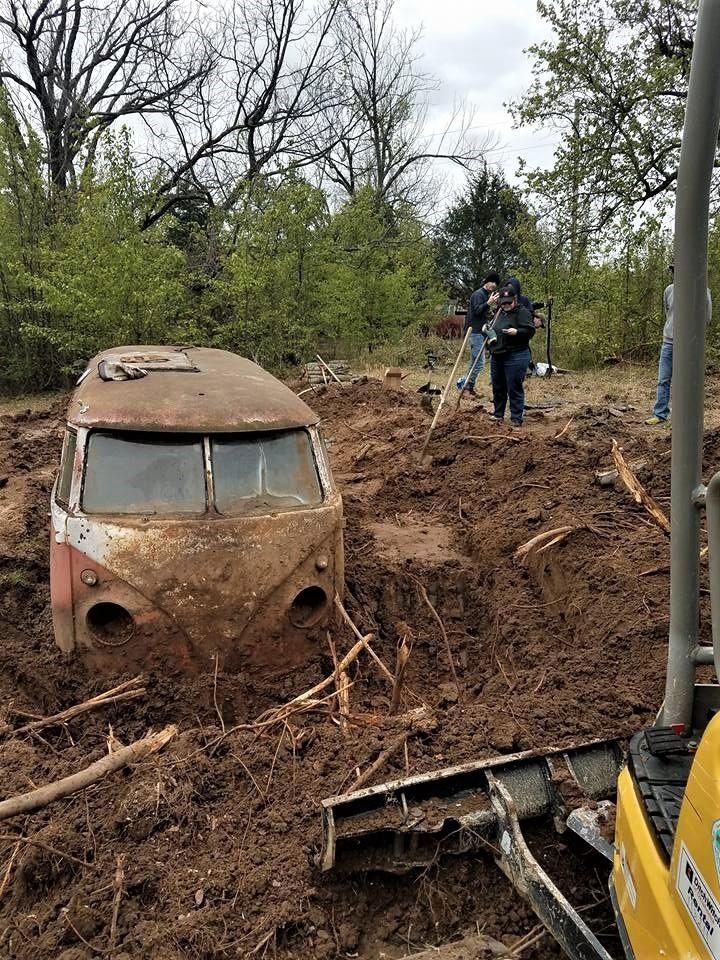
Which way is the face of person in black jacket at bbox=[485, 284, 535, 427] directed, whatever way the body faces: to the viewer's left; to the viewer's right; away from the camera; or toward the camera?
toward the camera

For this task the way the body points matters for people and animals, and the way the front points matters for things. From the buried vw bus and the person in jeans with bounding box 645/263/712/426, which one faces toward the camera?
the buried vw bus

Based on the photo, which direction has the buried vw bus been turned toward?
toward the camera

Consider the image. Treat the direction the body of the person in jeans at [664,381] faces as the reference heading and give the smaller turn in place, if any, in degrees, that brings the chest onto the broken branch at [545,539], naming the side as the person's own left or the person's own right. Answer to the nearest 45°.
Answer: approximately 90° to the person's own left

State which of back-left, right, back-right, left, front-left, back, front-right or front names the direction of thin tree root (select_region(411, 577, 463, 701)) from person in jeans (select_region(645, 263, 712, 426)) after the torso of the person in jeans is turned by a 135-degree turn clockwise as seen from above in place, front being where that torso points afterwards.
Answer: back-right

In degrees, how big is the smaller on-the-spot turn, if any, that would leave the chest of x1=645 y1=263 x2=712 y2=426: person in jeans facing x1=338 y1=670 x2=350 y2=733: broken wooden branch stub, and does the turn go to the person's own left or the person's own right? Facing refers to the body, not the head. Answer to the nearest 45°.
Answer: approximately 90° to the person's own left

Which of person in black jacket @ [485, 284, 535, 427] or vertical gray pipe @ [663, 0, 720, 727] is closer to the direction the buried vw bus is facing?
the vertical gray pipe

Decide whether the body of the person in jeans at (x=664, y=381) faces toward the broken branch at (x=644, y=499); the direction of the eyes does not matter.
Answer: no

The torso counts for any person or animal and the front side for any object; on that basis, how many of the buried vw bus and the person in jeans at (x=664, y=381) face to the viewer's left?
1

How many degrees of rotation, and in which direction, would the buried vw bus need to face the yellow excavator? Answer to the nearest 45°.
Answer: approximately 45° to its left

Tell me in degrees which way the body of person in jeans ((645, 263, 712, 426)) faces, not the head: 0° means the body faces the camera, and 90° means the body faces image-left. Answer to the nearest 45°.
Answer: approximately 90°

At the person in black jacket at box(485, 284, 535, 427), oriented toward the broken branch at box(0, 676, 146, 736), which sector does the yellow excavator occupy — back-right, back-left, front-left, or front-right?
front-left

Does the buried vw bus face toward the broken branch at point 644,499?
no

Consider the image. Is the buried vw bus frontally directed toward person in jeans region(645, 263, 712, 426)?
no
